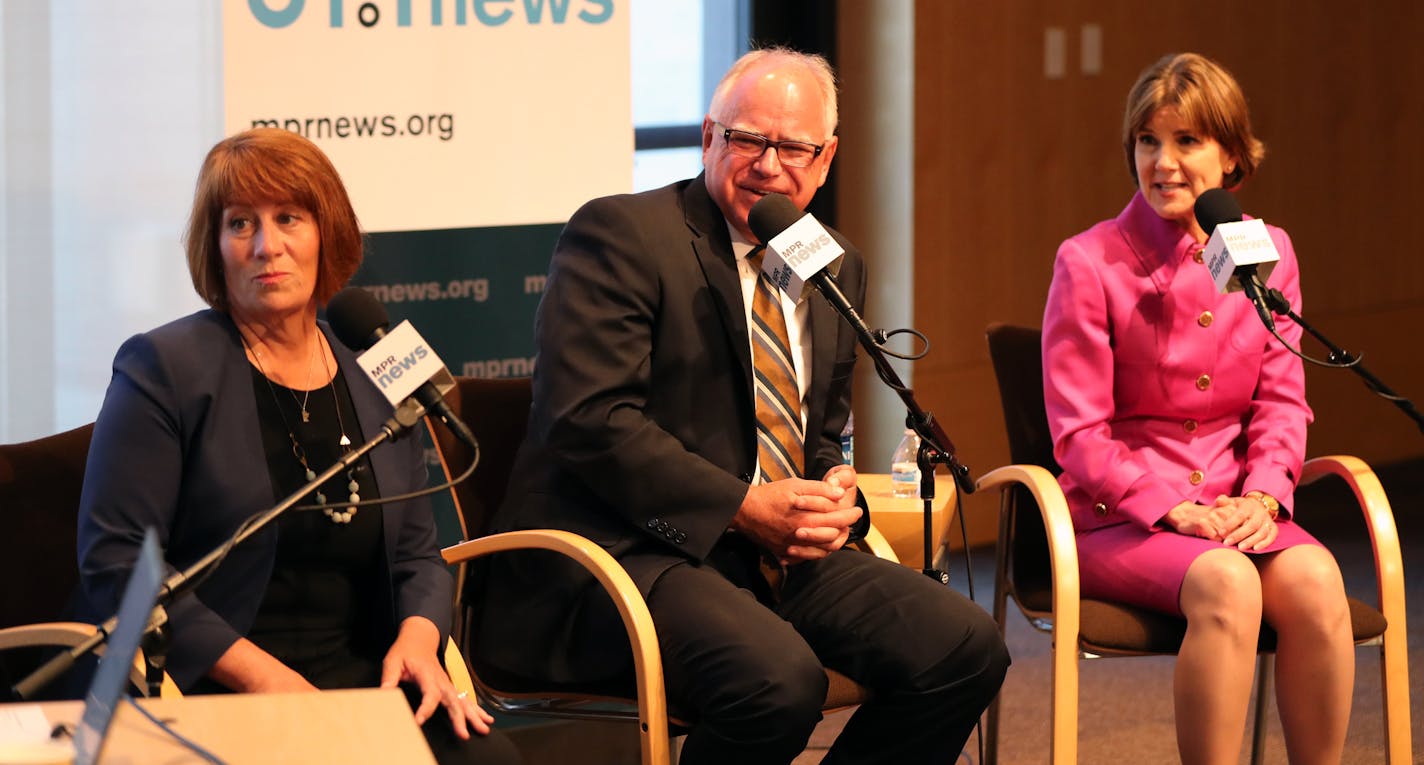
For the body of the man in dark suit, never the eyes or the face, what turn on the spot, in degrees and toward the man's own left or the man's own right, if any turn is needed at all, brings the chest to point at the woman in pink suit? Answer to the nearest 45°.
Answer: approximately 90° to the man's own left

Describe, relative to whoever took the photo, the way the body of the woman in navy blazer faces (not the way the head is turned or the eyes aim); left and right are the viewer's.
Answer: facing the viewer and to the right of the viewer

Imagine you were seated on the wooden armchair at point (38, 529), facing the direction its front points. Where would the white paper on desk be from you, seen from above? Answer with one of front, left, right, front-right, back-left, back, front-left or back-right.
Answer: front-right

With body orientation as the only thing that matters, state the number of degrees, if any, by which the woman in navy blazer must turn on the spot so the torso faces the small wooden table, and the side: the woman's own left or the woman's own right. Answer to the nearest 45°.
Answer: approximately 90° to the woman's own left

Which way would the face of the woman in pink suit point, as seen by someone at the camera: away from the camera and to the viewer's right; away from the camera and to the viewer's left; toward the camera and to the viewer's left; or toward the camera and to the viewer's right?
toward the camera and to the viewer's left

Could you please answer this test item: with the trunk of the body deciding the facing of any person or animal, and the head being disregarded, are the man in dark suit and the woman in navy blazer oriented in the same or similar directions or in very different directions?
same or similar directions
